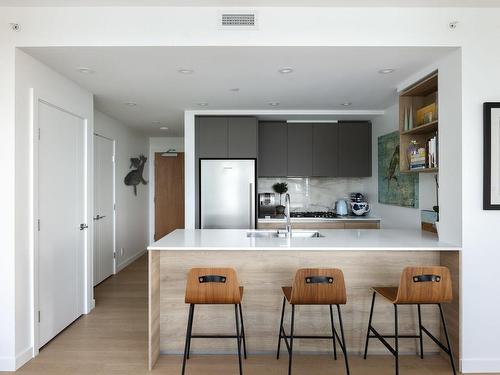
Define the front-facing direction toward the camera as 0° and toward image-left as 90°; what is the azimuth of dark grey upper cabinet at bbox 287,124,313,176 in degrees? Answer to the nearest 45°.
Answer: approximately 0°

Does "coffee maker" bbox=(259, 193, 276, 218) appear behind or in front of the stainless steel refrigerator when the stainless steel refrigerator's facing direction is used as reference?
behind

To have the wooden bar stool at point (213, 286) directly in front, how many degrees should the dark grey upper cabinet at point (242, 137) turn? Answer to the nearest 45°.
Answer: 0° — it already faces it

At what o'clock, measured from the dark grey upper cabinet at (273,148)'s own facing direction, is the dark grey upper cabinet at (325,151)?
the dark grey upper cabinet at (325,151) is roughly at 9 o'clock from the dark grey upper cabinet at (273,148).

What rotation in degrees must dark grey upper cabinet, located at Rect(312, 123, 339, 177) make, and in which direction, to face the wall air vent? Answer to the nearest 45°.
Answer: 0° — it already faces it

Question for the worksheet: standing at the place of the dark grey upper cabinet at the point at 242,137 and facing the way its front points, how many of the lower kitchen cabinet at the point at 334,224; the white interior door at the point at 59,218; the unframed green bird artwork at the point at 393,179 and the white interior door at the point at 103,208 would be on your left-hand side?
2

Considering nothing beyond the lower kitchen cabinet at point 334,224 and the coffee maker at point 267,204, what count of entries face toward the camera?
2

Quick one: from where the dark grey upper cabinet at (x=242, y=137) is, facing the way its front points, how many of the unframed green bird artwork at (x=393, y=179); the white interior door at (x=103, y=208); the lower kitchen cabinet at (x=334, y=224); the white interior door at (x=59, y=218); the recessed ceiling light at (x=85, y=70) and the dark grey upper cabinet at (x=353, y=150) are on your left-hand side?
3

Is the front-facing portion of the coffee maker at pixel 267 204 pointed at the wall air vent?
yes
